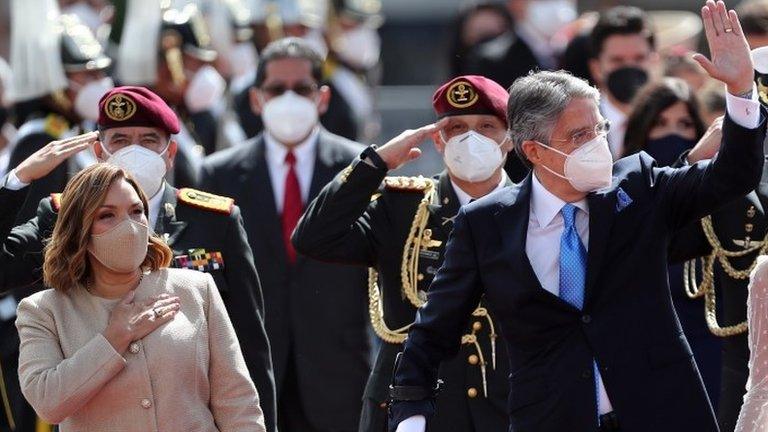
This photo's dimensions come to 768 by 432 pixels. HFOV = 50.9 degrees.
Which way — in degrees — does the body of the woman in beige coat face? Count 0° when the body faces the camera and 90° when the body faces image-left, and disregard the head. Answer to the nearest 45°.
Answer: approximately 0°

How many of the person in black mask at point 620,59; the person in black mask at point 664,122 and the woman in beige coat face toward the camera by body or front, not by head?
3

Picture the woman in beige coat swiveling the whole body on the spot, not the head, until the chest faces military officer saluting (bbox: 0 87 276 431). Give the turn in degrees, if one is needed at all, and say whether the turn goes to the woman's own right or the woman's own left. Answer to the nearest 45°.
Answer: approximately 180°

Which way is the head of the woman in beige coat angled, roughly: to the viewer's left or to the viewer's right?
to the viewer's right

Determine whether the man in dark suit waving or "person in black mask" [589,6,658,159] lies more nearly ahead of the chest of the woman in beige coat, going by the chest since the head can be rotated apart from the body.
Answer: the man in dark suit waving

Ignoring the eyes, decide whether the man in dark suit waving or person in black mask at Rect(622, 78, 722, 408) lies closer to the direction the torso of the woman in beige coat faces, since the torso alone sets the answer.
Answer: the man in dark suit waving

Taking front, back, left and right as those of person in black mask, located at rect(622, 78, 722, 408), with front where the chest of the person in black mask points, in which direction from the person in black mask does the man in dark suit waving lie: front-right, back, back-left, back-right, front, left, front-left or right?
front
